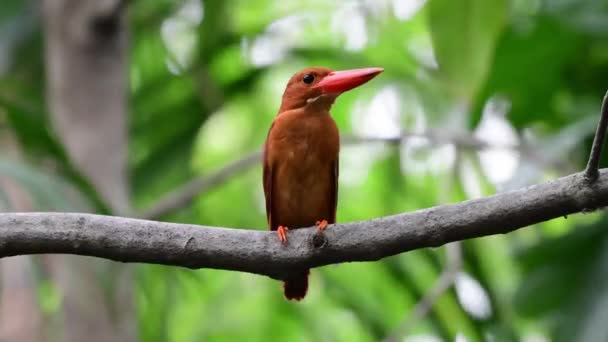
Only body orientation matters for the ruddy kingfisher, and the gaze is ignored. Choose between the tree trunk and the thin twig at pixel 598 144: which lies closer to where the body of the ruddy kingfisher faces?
the thin twig

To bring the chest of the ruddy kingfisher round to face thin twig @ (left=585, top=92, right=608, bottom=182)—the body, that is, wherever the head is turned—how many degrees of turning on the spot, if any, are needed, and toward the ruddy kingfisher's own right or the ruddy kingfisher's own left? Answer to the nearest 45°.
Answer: approximately 45° to the ruddy kingfisher's own left

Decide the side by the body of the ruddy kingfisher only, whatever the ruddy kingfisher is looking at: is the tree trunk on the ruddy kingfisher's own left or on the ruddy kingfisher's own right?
on the ruddy kingfisher's own right

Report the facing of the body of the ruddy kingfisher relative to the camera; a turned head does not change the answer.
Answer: toward the camera
